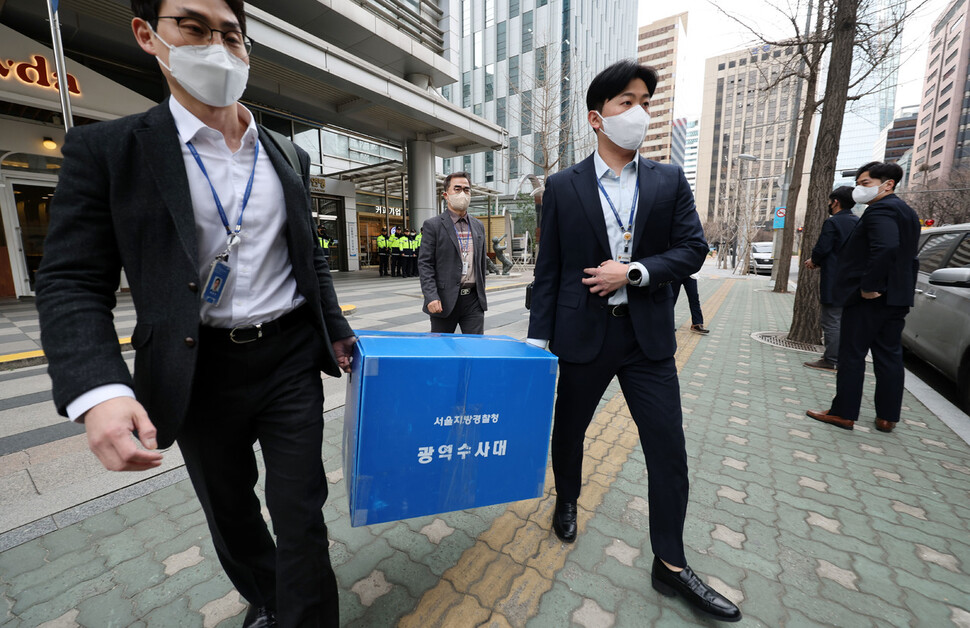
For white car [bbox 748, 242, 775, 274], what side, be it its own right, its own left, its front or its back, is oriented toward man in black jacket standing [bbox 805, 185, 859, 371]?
front

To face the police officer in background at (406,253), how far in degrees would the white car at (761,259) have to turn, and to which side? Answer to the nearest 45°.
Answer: approximately 45° to its right

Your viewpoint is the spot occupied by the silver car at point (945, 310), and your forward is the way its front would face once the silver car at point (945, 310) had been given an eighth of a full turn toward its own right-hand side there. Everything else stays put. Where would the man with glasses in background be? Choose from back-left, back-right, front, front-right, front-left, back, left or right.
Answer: front-right

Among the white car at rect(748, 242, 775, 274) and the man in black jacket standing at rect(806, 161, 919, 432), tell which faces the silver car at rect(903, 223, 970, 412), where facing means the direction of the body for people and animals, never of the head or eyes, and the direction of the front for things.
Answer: the white car at rect(748, 242, 775, 274)

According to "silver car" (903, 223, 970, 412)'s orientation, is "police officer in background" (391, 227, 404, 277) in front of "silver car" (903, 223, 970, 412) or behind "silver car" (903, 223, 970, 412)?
behind

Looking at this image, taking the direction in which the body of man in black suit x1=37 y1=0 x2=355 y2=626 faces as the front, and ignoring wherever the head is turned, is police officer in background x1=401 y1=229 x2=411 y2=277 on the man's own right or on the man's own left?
on the man's own left

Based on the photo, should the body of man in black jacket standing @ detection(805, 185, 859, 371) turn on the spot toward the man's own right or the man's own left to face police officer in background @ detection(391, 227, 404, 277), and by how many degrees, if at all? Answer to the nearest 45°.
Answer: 0° — they already face them

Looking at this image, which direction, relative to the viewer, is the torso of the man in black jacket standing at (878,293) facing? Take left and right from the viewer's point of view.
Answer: facing to the left of the viewer

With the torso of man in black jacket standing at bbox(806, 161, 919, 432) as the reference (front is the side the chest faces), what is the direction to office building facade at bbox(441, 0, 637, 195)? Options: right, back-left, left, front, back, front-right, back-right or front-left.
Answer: front-right

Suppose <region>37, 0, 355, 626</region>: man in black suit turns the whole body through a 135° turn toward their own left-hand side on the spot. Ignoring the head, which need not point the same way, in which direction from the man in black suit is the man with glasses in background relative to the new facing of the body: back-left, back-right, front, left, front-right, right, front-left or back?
front-right

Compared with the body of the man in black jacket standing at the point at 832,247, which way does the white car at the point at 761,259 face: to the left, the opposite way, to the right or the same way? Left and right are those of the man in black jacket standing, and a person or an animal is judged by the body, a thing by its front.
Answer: to the left

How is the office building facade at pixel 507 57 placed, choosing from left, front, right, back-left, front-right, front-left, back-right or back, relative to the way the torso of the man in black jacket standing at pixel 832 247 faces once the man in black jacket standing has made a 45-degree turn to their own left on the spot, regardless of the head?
right

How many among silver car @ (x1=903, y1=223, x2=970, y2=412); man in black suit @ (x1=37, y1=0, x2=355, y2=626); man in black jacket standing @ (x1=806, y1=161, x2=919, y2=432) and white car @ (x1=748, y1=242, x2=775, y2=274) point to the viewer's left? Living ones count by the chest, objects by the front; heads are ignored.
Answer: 1

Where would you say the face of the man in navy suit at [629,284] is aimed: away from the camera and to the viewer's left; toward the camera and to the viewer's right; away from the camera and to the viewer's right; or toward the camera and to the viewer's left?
toward the camera and to the viewer's right

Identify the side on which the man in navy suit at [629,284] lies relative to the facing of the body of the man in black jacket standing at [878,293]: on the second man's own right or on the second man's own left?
on the second man's own left

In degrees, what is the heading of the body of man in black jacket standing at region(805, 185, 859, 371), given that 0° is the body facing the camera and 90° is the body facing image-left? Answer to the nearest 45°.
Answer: approximately 90°

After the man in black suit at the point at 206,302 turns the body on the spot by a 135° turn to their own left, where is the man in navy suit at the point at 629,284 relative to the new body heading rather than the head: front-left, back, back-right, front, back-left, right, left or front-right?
right

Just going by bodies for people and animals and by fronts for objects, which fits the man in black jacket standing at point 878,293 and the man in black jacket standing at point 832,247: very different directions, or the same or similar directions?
same or similar directions

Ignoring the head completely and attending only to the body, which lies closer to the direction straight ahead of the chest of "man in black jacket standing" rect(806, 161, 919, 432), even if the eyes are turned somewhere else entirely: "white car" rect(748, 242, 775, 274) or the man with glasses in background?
the man with glasses in background

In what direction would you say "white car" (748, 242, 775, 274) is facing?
toward the camera
